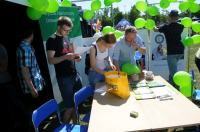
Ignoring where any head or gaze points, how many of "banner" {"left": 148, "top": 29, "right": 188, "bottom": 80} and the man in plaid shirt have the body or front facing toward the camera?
1

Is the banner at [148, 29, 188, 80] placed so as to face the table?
yes

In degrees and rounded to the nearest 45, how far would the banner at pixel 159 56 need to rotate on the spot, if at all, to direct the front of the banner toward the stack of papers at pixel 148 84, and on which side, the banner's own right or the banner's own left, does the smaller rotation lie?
0° — it already faces it

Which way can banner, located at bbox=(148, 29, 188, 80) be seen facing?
toward the camera

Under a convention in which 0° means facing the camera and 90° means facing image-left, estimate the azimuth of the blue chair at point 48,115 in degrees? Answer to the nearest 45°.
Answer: approximately 315°

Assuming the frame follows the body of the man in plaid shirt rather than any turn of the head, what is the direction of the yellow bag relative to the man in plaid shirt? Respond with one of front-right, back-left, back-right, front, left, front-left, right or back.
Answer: front-right

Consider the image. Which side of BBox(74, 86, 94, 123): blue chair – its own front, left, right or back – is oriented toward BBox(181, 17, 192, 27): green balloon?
left

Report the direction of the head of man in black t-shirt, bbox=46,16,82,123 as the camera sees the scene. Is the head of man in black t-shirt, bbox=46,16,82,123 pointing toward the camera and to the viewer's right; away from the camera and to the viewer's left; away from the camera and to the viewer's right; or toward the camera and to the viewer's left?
toward the camera and to the viewer's right

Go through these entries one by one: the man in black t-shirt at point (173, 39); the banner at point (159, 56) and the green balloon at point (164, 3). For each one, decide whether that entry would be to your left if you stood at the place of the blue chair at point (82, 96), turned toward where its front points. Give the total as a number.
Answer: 3

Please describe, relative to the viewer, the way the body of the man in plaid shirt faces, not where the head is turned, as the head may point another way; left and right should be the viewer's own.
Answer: facing to the right of the viewer
